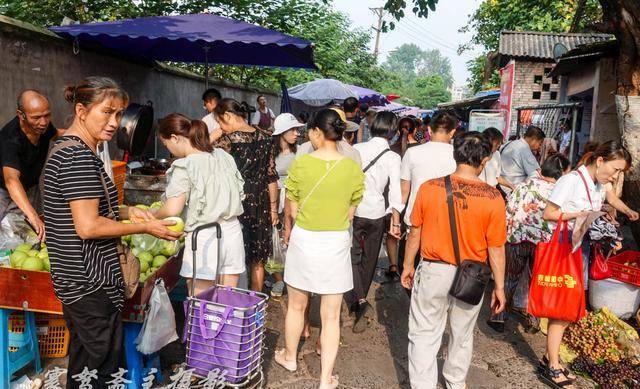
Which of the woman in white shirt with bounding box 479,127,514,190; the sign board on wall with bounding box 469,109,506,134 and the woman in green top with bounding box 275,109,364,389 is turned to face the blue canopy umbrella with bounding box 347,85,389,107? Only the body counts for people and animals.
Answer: the woman in green top

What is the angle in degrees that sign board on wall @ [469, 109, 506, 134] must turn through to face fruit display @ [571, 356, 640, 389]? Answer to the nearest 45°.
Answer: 0° — it already faces it

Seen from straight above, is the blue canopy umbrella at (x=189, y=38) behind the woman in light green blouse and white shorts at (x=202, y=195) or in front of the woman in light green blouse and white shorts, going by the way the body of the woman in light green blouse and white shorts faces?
in front

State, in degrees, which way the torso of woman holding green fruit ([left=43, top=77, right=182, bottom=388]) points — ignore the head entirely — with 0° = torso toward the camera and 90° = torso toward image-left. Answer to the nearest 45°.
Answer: approximately 270°

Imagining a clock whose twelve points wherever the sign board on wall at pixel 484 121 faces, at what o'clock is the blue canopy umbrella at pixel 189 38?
The blue canopy umbrella is roughly at 1 o'clock from the sign board on wall.

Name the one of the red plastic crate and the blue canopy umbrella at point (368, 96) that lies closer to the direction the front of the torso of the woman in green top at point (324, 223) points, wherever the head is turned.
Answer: the blue canopy umbrella

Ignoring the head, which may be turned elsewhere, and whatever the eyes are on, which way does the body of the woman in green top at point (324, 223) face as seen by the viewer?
away from the camera

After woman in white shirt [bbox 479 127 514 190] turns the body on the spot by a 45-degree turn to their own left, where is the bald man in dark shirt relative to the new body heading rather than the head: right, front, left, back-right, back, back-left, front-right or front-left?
back

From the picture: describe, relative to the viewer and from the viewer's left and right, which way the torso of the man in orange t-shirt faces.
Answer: facing away from the viewer

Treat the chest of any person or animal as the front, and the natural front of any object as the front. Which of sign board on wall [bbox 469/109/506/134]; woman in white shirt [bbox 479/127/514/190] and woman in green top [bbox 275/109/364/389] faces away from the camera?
the woman in green top

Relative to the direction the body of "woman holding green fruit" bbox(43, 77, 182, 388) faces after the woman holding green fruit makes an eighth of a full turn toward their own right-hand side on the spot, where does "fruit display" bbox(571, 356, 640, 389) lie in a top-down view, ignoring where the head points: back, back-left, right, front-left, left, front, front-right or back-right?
front-left

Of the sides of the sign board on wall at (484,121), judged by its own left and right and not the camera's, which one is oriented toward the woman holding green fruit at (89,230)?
front

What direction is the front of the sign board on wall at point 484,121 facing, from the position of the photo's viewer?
facing the viewer

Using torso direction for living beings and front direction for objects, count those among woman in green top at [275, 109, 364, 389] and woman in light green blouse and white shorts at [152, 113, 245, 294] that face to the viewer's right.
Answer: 0

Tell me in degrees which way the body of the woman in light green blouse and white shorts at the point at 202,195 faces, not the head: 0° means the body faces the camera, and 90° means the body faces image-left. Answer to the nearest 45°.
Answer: approximately 135°

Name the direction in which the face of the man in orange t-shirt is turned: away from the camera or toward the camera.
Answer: away from the camera
